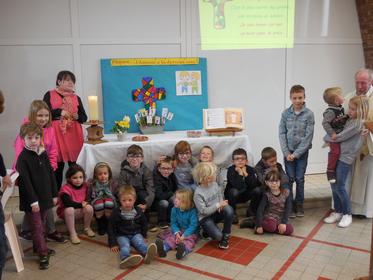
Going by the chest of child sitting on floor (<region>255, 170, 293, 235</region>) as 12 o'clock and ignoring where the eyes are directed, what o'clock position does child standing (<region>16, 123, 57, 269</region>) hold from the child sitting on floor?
The child standing is roughly at 2 o'clock from the child sitting on floor.

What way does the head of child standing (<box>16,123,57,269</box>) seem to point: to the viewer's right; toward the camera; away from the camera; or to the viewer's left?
toward the camera

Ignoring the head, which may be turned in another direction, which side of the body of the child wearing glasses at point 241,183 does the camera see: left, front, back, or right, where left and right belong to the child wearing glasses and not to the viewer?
front

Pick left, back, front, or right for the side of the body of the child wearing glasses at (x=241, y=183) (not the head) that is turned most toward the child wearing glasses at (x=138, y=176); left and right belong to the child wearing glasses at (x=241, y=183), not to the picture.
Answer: right

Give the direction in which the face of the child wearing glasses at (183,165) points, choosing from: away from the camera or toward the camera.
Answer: toward the camera

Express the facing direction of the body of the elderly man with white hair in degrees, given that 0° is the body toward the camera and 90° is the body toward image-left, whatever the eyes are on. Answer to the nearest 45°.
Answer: approximately 45°

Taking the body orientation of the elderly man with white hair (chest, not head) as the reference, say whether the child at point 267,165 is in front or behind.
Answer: in front

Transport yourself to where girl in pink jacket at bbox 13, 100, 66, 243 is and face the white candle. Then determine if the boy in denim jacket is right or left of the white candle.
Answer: right

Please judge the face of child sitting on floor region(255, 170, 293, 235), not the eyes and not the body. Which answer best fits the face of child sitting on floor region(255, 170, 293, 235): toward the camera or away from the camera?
toward the camera

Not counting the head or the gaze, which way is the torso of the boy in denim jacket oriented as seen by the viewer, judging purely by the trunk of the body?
toward the camera

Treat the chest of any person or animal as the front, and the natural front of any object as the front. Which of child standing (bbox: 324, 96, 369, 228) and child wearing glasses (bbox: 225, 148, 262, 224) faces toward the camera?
the child wearing glasses

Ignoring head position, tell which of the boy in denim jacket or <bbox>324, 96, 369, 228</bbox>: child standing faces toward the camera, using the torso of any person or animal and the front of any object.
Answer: the boy in denim jacket
